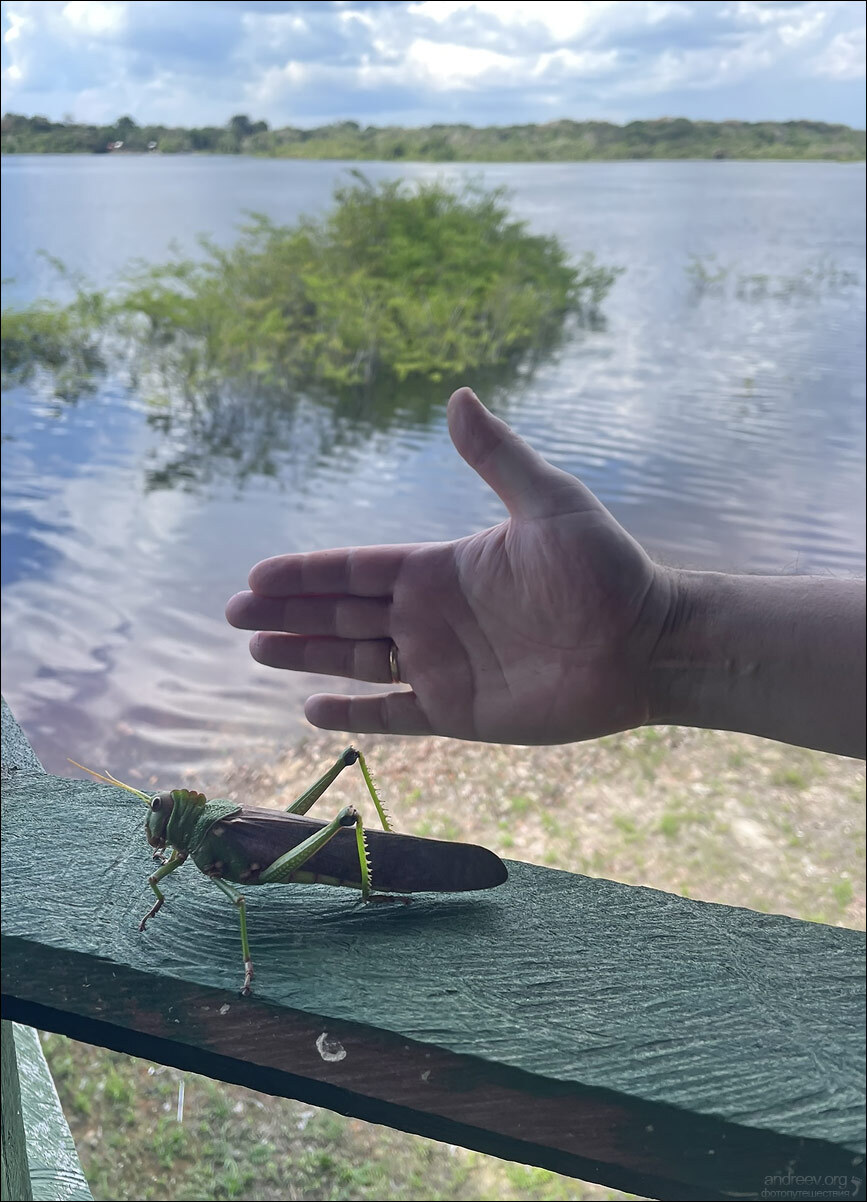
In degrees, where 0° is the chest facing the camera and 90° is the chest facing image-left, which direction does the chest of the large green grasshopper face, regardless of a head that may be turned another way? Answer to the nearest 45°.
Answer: approximately 90°

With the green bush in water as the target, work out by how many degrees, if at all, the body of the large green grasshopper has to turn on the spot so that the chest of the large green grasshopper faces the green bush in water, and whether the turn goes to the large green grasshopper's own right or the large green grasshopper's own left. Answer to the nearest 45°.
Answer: approximately 90° to the large green grasshopper's own right
